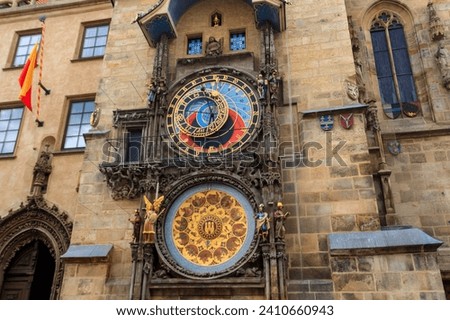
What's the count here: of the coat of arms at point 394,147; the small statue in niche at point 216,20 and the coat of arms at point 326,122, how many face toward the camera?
3

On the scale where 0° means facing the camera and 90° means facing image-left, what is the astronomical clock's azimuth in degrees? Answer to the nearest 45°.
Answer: approximately 0°

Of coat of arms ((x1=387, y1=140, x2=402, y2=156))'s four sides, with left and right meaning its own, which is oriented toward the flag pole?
right

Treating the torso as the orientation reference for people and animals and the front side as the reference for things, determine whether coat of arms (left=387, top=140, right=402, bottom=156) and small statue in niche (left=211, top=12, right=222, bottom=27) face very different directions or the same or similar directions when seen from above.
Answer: same or similar directions

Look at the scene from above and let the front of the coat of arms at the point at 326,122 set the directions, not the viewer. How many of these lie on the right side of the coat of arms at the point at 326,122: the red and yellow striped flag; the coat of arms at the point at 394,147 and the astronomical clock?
2

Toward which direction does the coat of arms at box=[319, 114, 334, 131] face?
toward the camera

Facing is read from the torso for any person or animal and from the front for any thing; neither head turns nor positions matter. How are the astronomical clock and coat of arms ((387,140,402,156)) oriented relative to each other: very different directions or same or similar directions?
same or similar directions

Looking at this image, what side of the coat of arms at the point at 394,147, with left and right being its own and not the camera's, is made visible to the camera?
front

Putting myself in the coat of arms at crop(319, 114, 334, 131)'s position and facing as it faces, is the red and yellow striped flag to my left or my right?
on my right

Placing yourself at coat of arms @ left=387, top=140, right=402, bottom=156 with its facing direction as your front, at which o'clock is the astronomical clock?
The astronomical clock is roughly at 2 o'clock from the coat of arms.

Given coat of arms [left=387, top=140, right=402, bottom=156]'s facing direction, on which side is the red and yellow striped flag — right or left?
on its right

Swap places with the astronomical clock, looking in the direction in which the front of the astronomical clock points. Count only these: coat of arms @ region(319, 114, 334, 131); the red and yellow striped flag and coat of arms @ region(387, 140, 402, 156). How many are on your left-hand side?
2

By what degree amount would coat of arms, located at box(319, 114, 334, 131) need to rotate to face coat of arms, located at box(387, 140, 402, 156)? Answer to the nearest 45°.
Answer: approximately 135° to its left

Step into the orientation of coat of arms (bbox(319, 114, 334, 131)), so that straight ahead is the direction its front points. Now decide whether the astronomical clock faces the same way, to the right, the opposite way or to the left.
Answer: the same way

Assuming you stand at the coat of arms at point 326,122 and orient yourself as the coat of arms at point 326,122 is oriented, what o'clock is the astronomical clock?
The astronomical clock is roughly at 3 o'clock from the coat of arms.

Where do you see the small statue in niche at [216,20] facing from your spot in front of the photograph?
facing the viewer

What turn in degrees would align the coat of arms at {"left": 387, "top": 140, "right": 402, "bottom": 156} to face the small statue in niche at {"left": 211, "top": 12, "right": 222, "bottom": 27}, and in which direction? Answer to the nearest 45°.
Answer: approximately 45° to its right

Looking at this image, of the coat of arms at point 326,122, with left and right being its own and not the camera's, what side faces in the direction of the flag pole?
right
